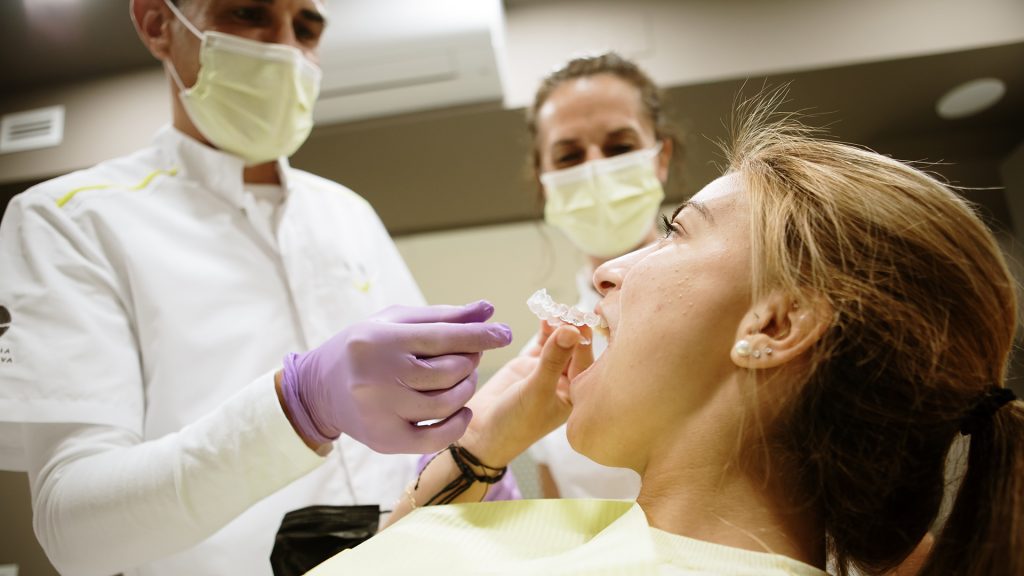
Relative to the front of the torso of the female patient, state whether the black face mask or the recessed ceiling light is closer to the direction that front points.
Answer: the black face mask

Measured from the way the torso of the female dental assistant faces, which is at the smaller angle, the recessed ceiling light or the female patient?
the female patient

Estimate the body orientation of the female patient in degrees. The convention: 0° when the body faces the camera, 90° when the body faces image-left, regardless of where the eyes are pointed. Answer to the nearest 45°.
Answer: approximately 90°

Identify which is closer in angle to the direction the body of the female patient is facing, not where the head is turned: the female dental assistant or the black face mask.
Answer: the black face mask

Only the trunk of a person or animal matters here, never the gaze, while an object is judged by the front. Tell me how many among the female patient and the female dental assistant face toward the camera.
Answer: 1

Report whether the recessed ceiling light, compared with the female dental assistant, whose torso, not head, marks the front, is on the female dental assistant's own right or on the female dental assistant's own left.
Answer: on the female dental assistant's own left

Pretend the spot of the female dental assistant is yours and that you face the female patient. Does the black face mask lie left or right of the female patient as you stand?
right

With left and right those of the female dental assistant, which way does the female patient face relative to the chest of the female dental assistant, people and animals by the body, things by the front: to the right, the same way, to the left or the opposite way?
to the right

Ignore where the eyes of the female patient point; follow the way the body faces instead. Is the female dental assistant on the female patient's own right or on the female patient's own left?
on the female patient's own right

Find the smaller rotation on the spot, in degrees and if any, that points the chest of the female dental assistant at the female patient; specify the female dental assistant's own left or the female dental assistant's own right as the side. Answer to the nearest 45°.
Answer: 0° — they already face them

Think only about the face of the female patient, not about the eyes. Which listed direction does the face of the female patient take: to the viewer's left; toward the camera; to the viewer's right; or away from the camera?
to the viewer's left

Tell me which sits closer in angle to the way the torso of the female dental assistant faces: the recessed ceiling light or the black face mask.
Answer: the black face mask
